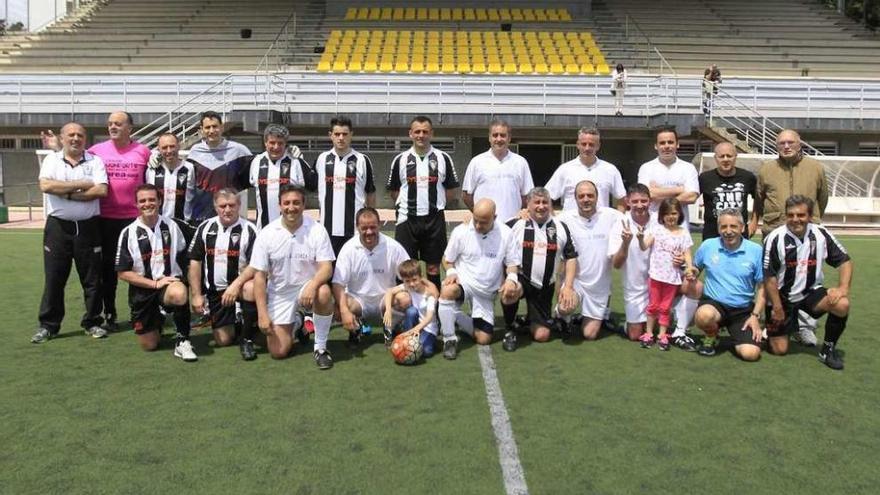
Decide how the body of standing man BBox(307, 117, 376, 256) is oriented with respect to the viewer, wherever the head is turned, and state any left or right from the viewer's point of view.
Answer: facing the viewer

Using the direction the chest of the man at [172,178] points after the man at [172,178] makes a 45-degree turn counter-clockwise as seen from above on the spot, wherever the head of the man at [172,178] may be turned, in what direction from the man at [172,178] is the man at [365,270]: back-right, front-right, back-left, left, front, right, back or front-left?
front

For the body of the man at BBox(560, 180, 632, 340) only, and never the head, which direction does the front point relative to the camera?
toward the camera

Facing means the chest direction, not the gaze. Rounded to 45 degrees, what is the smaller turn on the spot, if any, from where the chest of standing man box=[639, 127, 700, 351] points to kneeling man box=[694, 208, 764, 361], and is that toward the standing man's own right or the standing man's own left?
approximately 45° to the standing man's own left

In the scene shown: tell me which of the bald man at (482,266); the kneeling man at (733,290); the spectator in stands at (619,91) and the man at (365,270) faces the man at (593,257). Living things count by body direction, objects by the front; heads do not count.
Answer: the spectator in stands

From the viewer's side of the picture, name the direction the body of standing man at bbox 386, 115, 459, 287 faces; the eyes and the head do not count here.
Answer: toward the camera

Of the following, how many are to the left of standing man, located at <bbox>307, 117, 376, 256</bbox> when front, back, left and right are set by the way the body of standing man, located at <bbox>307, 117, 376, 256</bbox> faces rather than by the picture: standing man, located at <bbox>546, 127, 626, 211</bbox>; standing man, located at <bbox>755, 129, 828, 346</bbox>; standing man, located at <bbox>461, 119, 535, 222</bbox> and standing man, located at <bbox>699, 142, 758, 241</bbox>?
4

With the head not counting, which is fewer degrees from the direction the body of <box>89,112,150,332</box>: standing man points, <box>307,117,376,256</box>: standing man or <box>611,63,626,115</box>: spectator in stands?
the standing man

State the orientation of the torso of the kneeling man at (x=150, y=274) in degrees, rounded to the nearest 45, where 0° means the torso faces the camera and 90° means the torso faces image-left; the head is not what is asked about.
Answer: approximately 0°
